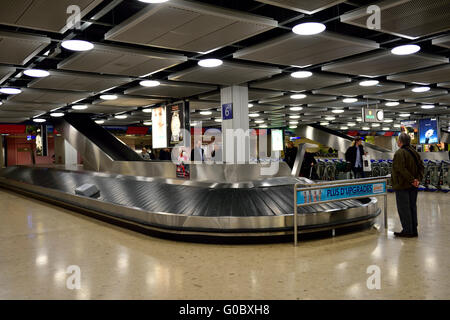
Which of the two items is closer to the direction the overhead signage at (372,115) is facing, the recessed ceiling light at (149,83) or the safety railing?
the safety railing

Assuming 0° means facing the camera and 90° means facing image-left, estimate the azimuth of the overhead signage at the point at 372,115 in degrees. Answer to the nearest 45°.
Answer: approximately 0°

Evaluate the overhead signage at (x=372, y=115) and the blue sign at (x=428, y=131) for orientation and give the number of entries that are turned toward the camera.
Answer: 2

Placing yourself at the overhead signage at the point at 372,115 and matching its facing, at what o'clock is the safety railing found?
The safety railing is roughly at 12 o'clock from the overhead signage.

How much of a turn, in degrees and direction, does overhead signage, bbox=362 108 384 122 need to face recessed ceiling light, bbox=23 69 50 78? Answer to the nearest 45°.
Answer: approximately 45° to its right

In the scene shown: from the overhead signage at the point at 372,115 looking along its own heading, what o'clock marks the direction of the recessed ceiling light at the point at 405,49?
The recessed ceiling light is roughly at 12 o'clock from the overhead signage.

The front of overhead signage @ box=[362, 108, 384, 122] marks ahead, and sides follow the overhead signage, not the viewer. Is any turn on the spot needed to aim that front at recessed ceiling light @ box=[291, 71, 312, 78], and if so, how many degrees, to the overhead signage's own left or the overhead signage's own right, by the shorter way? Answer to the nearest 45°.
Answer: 0° — it already faces it

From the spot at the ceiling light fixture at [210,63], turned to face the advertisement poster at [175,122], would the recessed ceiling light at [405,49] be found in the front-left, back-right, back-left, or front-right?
back-right

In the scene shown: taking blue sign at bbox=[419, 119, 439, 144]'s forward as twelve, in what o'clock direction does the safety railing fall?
The safety railing is roughly at 12 o'clock from the blue sign.
